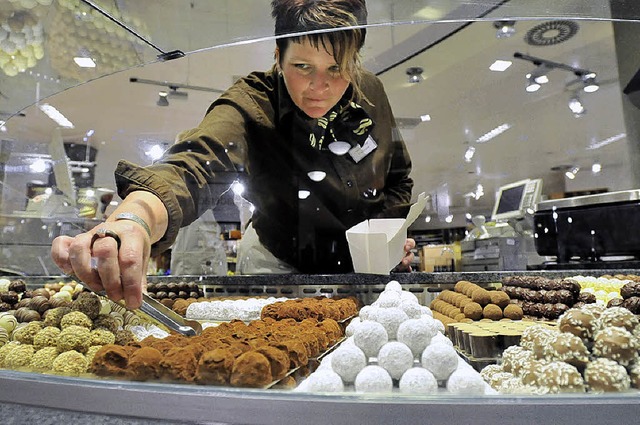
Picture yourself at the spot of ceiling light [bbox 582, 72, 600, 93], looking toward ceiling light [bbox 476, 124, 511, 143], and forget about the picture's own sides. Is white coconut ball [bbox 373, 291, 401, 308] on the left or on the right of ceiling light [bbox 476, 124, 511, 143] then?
left

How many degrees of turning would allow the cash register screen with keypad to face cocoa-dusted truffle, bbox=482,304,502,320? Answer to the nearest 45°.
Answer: approximately 45° to its left

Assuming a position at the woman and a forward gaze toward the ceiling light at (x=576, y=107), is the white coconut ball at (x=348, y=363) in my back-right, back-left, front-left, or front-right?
back-right

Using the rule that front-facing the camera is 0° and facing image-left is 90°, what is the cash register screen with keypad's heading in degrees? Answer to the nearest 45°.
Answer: approximately 45°

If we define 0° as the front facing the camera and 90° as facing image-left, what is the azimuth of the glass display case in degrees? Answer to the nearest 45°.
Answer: approximately 0°
